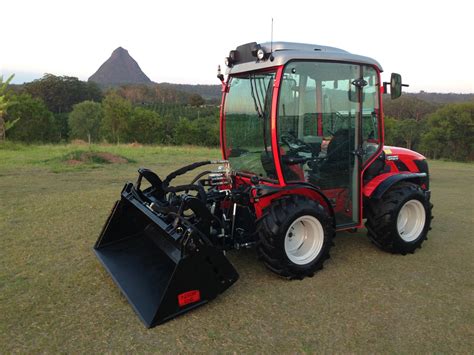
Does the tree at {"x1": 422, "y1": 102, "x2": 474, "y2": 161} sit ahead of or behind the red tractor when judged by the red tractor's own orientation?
behind

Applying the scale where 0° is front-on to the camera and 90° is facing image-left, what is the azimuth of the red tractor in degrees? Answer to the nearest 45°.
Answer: approximately 45°
